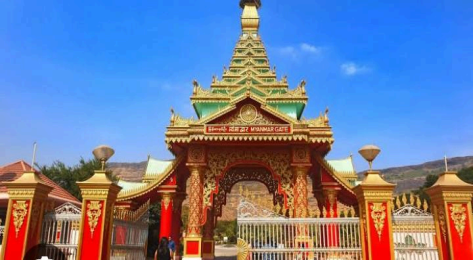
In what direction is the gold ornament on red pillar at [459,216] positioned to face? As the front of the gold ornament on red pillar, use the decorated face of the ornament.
toward the camera

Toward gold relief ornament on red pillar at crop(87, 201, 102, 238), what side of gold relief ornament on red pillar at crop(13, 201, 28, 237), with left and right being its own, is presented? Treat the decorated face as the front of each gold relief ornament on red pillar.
left

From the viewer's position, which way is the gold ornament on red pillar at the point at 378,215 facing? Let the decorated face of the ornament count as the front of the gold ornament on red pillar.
facing the viewer

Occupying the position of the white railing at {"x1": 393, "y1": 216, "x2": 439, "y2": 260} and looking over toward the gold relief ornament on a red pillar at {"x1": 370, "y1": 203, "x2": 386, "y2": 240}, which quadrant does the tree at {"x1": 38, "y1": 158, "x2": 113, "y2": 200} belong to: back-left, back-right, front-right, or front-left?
front-right

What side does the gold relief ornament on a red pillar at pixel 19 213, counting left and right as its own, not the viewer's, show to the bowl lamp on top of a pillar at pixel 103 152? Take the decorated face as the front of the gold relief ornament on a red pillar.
left

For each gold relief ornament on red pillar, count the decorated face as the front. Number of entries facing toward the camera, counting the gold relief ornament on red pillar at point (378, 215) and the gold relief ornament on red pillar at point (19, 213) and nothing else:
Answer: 2

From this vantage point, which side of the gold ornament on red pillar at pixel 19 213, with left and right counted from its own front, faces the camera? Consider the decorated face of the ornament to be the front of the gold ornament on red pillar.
front

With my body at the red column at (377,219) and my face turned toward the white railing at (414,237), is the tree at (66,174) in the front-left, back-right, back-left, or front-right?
back-left
